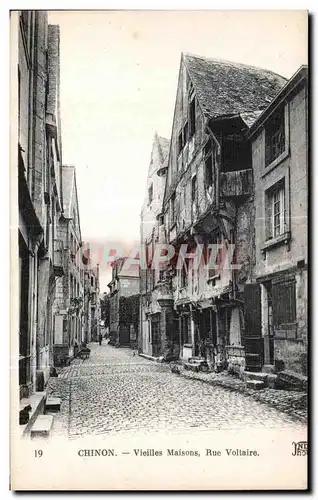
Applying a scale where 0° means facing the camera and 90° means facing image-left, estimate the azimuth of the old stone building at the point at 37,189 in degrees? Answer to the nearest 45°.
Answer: approximately 270°

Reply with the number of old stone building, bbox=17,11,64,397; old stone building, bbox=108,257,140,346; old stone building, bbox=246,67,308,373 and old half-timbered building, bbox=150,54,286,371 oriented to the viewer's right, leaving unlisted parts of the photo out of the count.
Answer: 1

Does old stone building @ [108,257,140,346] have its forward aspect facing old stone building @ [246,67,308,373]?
no

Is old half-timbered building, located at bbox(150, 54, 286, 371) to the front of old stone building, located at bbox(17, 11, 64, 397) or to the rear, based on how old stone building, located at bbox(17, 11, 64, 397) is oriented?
to the front

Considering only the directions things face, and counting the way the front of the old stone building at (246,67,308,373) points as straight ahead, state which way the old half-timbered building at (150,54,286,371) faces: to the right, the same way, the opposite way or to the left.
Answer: the same way

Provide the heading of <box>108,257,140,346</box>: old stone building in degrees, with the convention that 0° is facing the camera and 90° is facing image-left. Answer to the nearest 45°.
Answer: approximately 45°

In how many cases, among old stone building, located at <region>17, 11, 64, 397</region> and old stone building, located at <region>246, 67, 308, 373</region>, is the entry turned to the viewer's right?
1

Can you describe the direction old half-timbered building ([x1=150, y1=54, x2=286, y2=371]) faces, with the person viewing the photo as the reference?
facing the viewer and to the left of the viewer

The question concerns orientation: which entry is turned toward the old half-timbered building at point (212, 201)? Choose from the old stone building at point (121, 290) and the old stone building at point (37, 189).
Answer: the old stone building at point (37, 189)

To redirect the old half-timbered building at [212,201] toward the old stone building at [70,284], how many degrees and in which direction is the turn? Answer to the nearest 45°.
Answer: approximately 45° to its right
